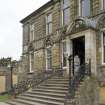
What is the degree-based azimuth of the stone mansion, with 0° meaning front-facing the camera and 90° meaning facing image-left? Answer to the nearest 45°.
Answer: approximately 45°

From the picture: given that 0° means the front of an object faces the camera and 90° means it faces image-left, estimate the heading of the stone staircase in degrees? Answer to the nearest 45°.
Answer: approximately 45°
